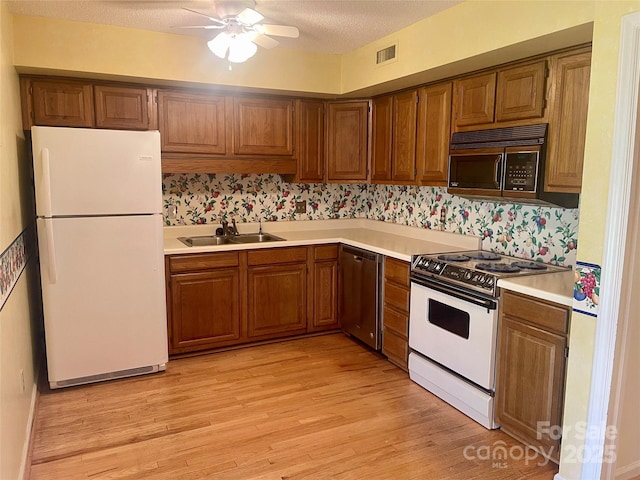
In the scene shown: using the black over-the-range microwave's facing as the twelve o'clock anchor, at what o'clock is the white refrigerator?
The white refrigerator is roughly at 1 o'clock from the black over-the-range microwave.

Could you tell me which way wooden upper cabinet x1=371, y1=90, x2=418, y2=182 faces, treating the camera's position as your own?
facing the viewer and to the left of the viewer

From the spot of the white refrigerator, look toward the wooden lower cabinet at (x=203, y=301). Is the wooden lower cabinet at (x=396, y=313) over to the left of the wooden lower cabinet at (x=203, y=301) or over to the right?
right

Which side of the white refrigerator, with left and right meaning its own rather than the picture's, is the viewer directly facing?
front

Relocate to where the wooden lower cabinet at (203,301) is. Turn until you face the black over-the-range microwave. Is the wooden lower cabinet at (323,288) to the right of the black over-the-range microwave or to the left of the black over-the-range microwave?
left

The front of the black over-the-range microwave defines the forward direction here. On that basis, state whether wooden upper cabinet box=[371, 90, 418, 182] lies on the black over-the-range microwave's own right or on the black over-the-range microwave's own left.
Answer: on the black over-the-range microwave's own right

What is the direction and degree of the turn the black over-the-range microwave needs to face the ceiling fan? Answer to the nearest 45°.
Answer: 0° — it already faces it

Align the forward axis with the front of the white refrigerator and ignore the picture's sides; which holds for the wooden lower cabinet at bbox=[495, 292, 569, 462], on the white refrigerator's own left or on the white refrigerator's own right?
on the white refrigerator's own left

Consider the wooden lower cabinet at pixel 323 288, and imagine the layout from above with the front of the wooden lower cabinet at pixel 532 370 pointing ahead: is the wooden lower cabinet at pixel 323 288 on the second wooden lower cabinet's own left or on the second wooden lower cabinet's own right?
on the second wooden lower cabinet's own right
